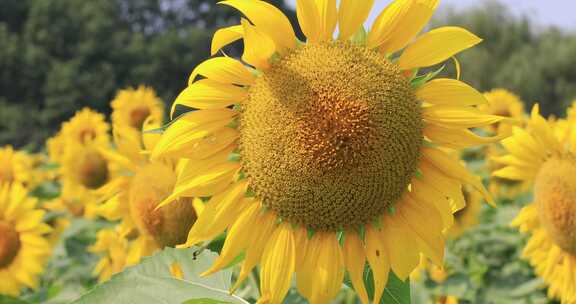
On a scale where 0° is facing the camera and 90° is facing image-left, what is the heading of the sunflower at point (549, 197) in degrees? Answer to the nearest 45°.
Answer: approximately 0°

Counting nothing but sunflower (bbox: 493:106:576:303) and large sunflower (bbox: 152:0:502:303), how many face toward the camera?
2

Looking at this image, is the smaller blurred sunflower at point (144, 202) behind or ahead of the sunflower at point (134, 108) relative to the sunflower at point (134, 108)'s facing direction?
ahead

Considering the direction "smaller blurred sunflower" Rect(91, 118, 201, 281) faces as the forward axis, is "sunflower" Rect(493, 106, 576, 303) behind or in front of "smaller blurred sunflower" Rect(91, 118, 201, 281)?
in front

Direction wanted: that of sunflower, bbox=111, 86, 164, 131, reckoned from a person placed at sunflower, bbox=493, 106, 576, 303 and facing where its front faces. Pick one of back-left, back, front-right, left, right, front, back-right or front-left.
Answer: back-right

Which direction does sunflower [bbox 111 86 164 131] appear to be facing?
toward the camera

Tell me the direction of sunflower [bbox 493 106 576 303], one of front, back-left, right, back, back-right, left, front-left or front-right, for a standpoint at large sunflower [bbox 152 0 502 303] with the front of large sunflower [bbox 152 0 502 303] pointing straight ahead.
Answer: back-left

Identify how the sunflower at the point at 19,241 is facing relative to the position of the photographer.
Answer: facing the viewer

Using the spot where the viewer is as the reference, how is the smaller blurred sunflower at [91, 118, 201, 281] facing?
facing the viewer and to the right of the viewer

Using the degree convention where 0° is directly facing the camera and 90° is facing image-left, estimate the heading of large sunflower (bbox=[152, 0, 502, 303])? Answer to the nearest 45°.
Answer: approximately 0°

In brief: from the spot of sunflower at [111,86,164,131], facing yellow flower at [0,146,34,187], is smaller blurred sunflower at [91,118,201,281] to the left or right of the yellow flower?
left

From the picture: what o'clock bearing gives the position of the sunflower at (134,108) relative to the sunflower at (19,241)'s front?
the sunflower at (134,108) is roughly at 7 o'clock from the sunflower at (19,241).
